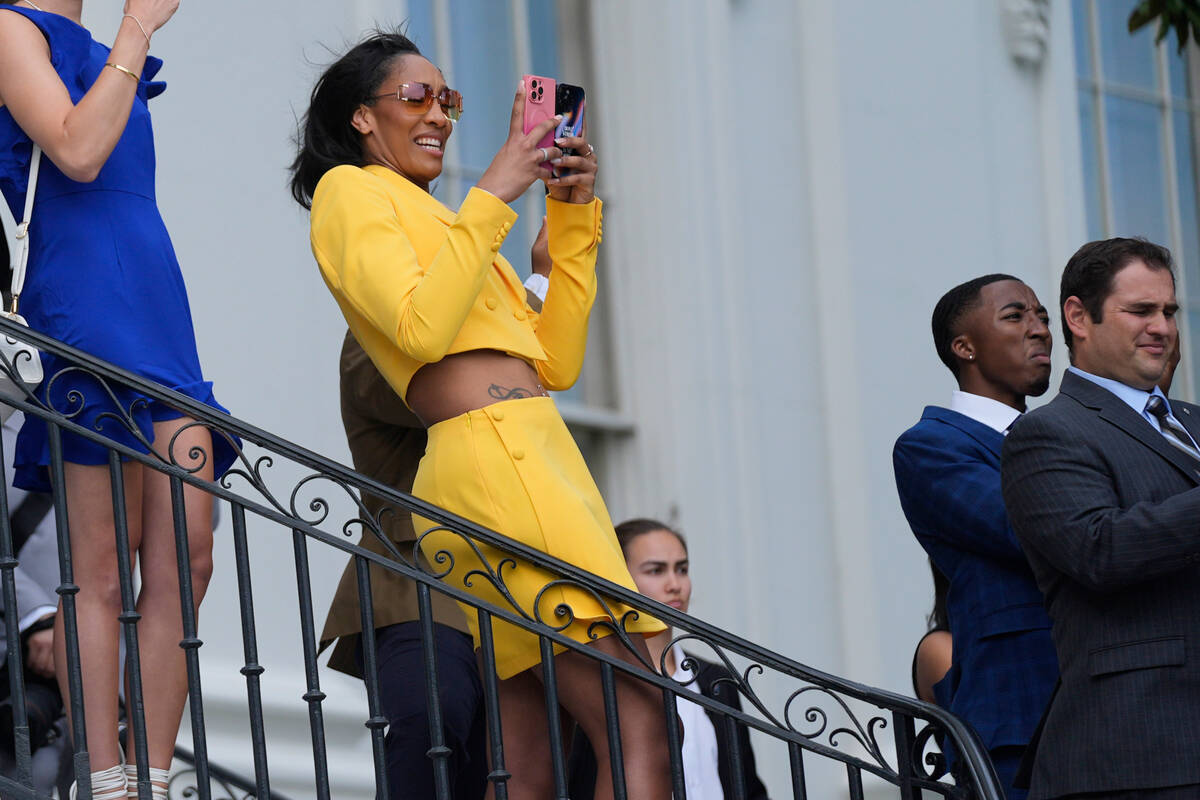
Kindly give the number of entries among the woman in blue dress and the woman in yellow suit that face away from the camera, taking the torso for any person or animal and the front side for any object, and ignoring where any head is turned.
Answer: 0

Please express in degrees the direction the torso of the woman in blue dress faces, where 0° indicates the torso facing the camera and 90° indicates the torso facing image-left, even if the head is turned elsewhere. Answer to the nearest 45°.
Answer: approximately 315°

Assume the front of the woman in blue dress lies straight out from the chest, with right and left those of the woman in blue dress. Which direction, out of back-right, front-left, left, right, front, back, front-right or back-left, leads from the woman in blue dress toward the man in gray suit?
front-left

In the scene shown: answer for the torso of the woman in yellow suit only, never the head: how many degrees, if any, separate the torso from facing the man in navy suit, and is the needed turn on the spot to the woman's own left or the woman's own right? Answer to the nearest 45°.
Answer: approximately 90° to the woman's own left

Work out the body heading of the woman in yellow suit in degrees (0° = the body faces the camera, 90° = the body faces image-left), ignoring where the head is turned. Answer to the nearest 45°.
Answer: approximately 315°
